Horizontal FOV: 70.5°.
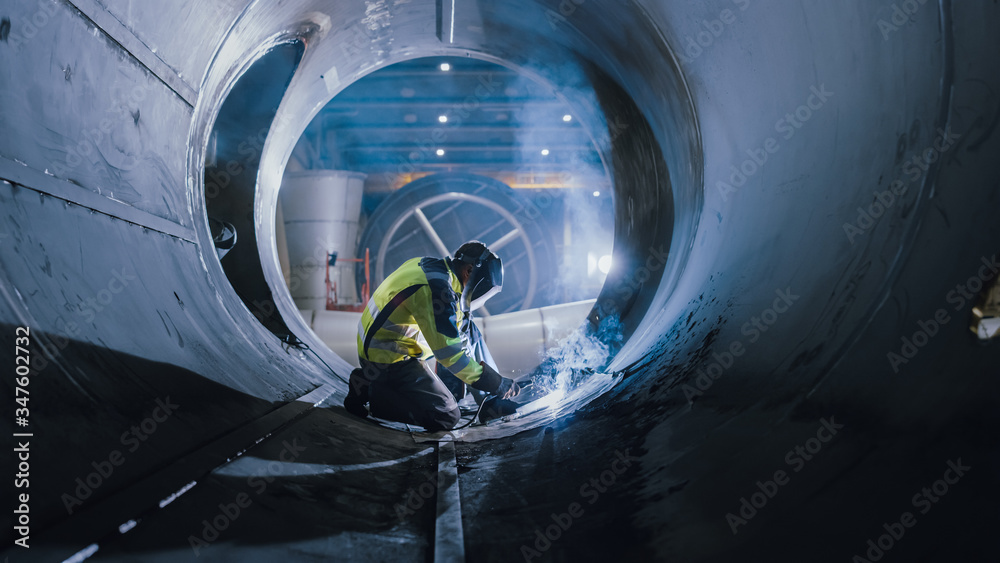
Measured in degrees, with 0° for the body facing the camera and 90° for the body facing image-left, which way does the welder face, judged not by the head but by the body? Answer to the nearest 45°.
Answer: approximately 270°

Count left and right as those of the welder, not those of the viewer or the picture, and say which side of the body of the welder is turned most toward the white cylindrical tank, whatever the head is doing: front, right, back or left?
left

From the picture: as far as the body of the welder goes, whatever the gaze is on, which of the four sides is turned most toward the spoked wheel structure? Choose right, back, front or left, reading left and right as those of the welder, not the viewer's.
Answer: left
